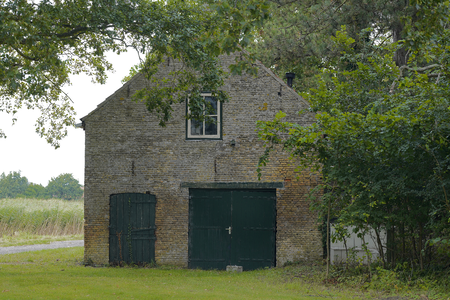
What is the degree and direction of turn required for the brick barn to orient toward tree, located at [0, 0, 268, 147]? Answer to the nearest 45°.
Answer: approximately 45° to its right

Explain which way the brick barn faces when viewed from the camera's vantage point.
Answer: facing the viewer

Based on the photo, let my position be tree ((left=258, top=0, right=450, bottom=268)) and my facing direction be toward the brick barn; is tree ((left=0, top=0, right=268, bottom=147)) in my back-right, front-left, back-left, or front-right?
front-left

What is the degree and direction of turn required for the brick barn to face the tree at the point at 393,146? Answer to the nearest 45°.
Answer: approximately 45° to its left
